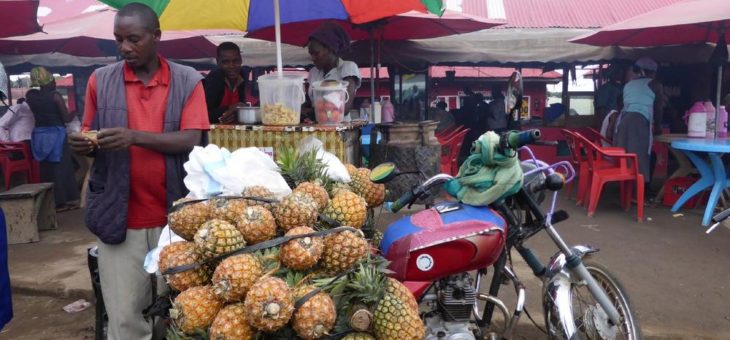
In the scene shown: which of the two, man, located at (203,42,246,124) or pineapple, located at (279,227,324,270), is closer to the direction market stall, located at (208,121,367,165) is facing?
the pineapple

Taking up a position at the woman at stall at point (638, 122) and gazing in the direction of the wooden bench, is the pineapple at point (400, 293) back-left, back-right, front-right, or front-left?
front-left

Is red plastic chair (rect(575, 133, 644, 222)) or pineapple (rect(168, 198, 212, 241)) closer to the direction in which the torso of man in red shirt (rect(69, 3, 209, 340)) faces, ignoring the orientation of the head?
the pineapple

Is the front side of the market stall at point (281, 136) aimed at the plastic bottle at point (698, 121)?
no

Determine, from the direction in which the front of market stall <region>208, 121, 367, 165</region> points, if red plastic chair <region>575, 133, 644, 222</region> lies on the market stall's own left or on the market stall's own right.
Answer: on the market stall's own left

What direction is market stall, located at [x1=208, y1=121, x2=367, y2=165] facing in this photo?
toward the camera

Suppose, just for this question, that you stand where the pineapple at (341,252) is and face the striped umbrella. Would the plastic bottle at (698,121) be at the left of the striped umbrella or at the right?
right

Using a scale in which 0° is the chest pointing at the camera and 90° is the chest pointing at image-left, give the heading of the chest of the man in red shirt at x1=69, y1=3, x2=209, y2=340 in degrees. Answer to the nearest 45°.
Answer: approximately 45°

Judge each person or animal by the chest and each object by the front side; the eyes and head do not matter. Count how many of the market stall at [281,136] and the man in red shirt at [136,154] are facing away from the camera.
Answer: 0

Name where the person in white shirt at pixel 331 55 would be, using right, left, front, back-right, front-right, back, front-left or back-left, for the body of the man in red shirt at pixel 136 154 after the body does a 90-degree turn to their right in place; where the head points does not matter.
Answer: right

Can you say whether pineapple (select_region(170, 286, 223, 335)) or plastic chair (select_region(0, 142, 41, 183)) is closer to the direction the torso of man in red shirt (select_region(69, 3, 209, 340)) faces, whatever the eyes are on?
the pineapple

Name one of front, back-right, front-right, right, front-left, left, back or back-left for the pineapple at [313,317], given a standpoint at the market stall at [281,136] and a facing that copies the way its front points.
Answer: front

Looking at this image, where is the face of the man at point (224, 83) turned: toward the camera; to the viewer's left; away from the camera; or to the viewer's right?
toward the camera

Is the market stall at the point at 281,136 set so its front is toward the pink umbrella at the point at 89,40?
no

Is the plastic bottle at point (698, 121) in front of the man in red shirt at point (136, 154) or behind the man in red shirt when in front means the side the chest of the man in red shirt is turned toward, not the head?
behind

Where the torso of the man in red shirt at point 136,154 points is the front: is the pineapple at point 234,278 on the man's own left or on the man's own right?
on the man's own left

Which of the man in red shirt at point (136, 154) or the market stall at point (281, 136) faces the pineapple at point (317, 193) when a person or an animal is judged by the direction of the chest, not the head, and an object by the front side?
the market stall

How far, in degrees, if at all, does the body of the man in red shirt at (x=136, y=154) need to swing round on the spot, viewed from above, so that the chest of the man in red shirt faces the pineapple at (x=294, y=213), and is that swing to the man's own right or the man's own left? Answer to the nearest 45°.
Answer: approximately 90° to the man's own left
